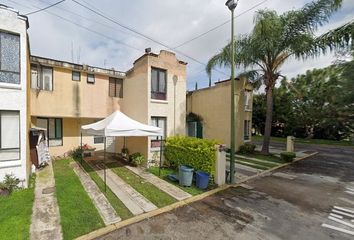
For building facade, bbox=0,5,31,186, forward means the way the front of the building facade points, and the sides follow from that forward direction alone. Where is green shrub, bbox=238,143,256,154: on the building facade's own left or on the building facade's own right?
on the building facade's own left

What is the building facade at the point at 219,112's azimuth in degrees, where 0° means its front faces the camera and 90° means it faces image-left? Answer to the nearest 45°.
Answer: approximately 315°

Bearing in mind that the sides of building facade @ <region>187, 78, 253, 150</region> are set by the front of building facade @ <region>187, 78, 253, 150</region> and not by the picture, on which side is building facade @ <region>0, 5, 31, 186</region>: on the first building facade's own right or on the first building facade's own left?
on the first building facade's own right

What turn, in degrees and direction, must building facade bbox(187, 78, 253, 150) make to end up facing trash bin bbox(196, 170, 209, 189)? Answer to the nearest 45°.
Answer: approximately 45° to its right

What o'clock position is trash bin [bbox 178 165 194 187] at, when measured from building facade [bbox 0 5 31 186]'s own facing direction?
The trash bin is roughly at 10 o'clock from the building facade.

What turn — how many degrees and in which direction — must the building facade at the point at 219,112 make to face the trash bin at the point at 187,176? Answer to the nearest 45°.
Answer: approximately 45° to its right

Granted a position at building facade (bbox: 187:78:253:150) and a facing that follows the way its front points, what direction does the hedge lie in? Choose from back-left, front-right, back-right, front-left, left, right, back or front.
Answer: front-right

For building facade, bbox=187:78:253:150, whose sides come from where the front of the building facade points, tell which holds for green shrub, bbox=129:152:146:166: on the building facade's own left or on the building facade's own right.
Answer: on the building facade's own right

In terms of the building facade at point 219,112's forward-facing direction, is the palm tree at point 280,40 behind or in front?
in front
